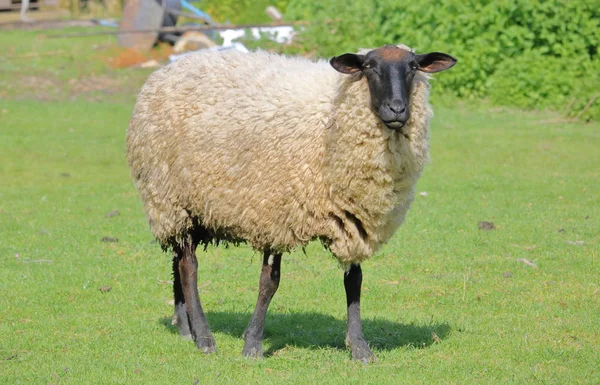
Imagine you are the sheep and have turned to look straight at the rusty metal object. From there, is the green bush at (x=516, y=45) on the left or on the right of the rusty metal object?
right

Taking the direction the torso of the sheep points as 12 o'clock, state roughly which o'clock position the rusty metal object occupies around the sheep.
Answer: The rusty metal object is roughly at 7 o'clock from the sheep.

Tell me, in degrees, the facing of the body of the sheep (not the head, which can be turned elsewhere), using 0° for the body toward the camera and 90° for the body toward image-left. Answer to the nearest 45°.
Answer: approximately 315°

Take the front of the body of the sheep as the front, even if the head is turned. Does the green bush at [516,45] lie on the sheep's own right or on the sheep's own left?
on the sheep's own left

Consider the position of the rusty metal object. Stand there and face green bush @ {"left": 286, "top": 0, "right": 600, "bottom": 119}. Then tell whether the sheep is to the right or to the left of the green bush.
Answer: right
